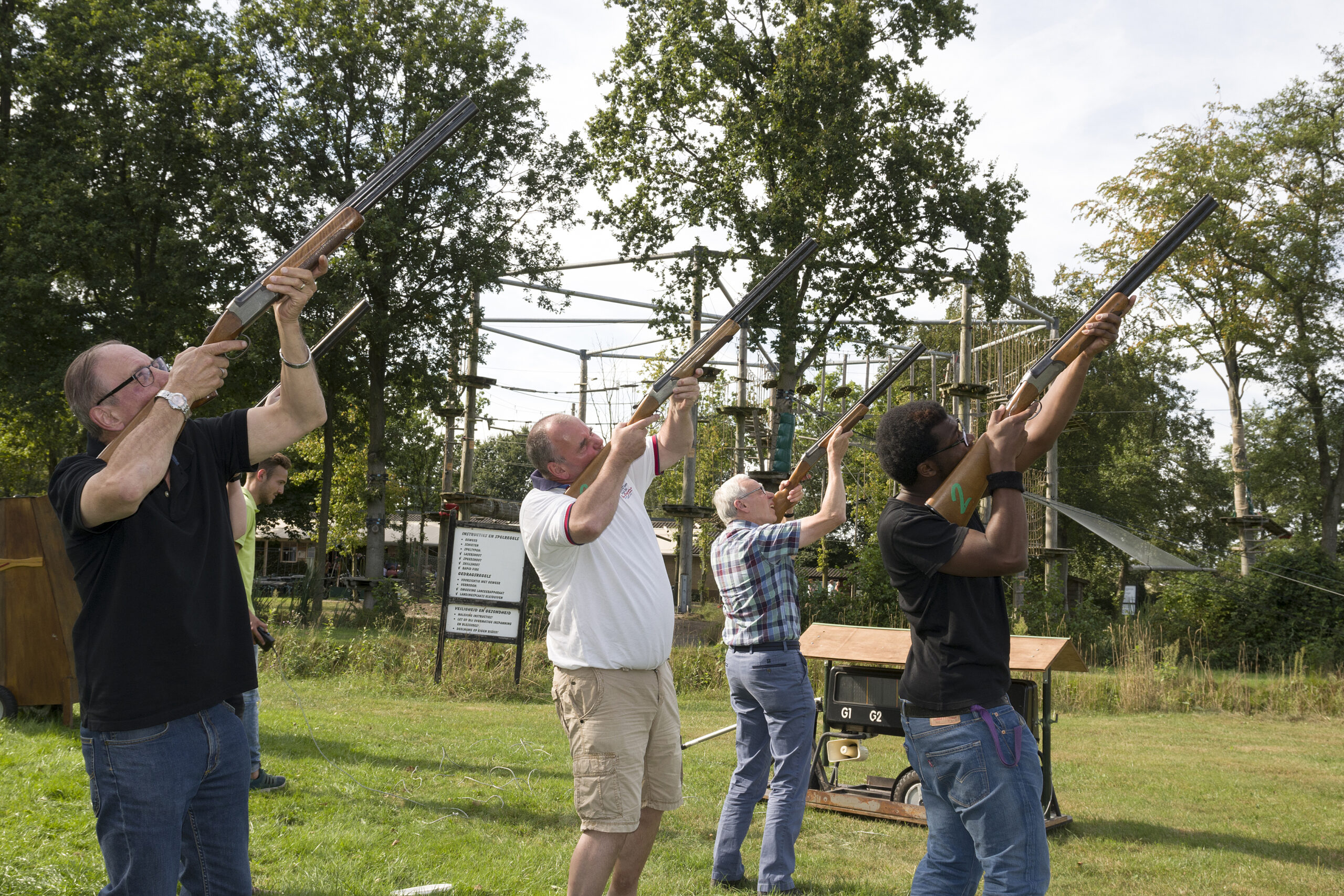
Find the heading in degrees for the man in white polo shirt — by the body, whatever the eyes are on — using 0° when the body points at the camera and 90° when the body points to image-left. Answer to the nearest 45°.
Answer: approximately 315°

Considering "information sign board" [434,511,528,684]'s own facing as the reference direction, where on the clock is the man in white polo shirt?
The man in white polo shirt is roughly at 12 o'clock from the information sign board.

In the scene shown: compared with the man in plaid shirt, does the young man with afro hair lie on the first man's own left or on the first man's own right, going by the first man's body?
on the first man's own right

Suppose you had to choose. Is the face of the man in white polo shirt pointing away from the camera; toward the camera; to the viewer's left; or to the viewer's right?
to the viewer's right

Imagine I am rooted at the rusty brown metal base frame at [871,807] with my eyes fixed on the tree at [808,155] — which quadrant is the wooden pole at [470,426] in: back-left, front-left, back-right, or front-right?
front-left

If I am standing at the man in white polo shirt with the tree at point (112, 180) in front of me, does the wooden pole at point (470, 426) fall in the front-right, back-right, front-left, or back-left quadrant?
front-right

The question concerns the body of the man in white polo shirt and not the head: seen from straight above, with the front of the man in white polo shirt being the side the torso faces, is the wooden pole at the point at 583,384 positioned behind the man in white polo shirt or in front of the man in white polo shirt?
behind

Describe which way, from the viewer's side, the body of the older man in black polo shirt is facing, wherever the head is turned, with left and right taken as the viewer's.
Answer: facing the viewer and to the right of the viewer

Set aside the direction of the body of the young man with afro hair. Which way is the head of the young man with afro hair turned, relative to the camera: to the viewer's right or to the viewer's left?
to the viewer's right

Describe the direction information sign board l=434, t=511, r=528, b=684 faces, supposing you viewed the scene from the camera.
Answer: facing the viewer

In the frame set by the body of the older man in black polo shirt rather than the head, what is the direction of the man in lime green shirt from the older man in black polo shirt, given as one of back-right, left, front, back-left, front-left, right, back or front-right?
back-left

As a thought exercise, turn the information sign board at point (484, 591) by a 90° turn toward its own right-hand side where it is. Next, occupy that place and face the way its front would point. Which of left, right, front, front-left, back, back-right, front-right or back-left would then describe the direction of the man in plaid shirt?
left

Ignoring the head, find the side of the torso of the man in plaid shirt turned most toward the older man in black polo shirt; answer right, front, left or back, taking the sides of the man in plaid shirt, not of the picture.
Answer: back

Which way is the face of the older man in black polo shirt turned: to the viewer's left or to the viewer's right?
to the viewer's right
